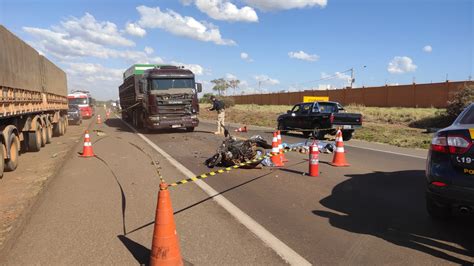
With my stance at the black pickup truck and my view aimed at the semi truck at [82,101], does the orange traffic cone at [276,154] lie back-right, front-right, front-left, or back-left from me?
back-left

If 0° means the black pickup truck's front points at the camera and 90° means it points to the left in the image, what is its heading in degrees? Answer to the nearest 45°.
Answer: approximately 135°

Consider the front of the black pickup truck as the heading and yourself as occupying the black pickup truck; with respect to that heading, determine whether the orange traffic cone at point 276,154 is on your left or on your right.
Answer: on your left

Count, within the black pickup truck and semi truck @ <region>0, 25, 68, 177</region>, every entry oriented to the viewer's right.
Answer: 0
